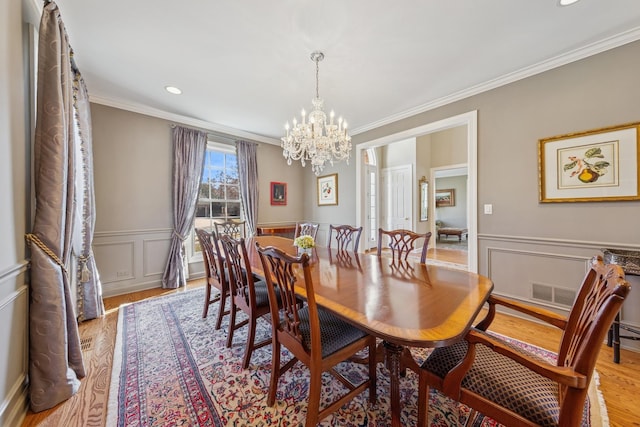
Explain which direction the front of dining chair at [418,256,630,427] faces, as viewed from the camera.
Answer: facing away from the viewer and to the left of the viewer

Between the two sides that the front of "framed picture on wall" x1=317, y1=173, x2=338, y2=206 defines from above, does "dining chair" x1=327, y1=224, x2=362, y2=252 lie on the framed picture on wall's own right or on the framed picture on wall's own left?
on the framed picture on wall's own left

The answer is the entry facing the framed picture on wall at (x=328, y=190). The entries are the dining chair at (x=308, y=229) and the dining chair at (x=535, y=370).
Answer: the dining chair at (x=535, y=370)

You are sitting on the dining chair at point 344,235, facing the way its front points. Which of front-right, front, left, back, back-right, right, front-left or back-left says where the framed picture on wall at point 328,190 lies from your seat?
back-right

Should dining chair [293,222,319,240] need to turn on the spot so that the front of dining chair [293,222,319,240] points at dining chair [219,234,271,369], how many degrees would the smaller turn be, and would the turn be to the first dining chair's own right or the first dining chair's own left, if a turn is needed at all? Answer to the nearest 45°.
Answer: approximately 45° to the first dining chair's own right

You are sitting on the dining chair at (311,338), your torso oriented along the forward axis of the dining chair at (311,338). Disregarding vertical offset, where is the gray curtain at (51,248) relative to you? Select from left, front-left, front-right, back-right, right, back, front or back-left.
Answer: back-left
